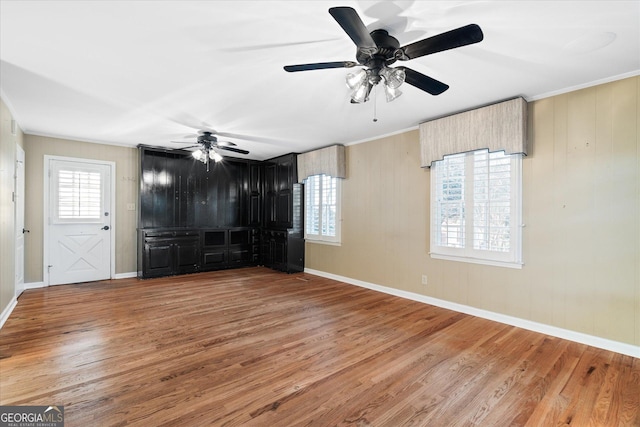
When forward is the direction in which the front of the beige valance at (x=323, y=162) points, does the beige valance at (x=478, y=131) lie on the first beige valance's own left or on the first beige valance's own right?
on the first beige valance's own left

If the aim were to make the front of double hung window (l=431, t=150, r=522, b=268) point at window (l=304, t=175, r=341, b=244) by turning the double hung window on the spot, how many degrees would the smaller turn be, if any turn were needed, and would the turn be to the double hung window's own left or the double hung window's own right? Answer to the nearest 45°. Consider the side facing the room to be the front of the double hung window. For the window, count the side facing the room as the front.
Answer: approximately 90° to the double hung window's own right

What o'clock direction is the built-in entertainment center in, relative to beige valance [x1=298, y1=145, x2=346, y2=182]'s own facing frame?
The built-in entertainment center is roughly at 2 o'clock from the beige valance.

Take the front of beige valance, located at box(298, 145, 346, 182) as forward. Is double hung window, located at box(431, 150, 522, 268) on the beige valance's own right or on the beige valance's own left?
on the beige valance's own left

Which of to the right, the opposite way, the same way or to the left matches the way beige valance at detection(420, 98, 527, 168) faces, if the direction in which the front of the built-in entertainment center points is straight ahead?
to the right

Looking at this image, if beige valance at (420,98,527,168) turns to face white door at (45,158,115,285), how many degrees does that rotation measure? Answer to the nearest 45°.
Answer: approximately 45° to its right

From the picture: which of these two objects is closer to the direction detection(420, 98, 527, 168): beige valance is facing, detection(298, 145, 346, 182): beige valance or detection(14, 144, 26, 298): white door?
the white door

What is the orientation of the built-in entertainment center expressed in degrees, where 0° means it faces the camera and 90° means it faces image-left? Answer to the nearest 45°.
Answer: approximately 0°

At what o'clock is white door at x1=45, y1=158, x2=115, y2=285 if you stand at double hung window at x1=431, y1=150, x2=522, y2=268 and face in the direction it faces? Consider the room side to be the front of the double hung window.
The white door is roughly at 1 o'clock from the double hung window.

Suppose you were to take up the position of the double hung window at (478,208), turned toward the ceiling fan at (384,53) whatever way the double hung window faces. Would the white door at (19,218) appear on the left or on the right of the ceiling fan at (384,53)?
right
